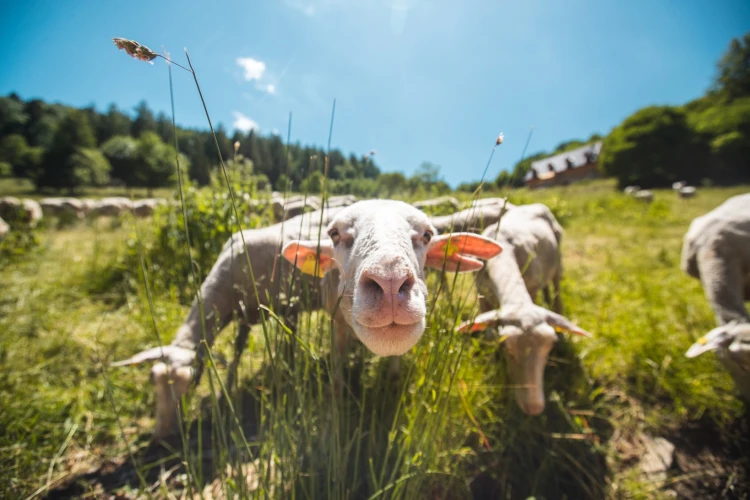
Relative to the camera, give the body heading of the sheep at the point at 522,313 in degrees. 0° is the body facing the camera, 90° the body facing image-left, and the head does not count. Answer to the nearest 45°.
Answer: approximately 0°

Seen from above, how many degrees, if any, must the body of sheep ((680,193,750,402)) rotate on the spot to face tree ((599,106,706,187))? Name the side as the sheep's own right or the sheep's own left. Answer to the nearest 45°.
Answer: approximately 180°

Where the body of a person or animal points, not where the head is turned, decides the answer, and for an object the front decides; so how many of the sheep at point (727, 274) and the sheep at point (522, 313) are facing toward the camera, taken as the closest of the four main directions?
2

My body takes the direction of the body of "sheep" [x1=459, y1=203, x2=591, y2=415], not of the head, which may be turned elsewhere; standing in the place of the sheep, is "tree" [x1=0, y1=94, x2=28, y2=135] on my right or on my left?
on my right

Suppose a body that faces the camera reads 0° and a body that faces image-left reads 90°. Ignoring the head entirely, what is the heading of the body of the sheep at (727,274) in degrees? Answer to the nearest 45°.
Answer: approximately 0°

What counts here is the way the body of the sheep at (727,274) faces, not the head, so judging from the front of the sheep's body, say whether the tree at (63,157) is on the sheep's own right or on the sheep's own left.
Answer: on the sheep's own right

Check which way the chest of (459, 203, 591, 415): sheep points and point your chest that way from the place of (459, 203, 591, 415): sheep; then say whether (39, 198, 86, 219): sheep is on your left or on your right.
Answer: on your right

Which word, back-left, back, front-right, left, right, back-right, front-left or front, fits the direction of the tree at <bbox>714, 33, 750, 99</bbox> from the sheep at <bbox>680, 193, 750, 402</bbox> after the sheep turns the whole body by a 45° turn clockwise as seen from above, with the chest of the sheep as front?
back-right
